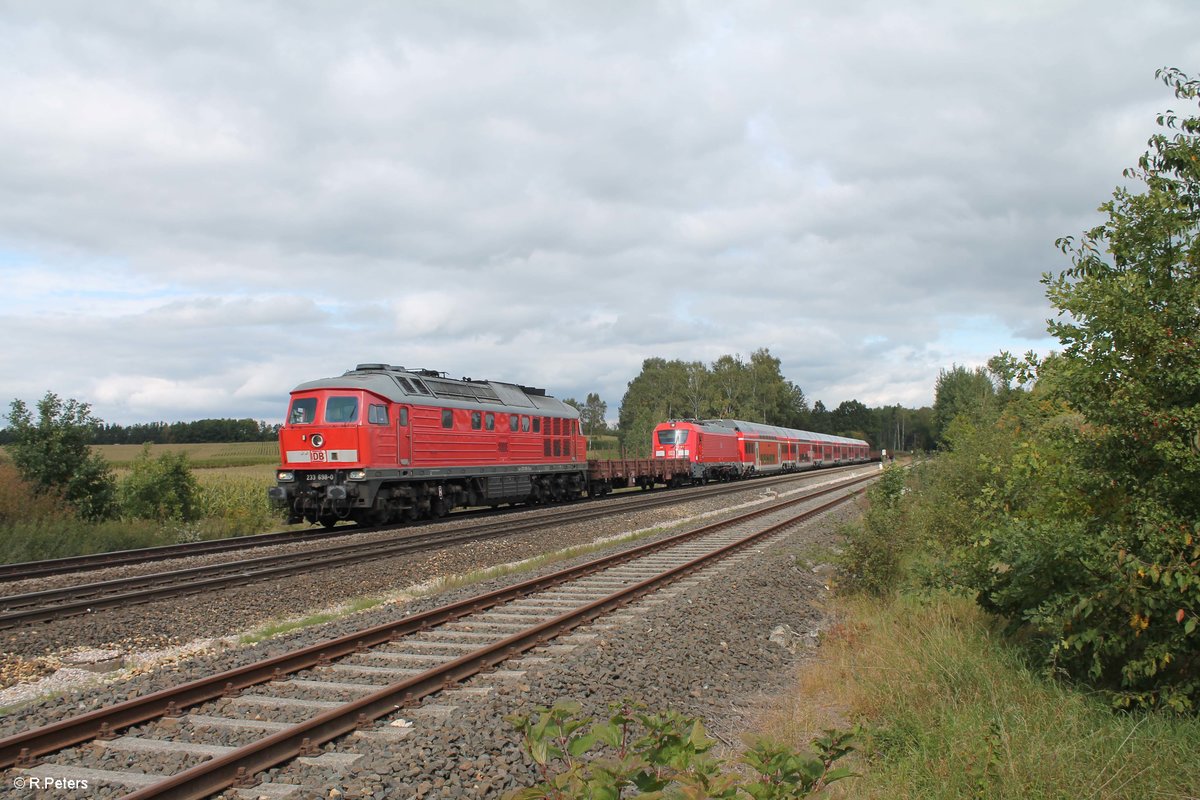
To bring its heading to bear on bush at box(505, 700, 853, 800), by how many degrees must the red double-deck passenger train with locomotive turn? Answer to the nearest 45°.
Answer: approximately 45° to its left

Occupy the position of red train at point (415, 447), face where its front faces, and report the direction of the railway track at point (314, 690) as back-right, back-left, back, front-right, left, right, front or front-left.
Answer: front-left

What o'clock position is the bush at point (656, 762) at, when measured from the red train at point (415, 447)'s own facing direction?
The bush is roughly at 10 o'clock from the red train.

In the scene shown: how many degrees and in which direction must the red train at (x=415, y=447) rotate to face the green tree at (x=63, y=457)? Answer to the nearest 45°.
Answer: approximately 45° to its right

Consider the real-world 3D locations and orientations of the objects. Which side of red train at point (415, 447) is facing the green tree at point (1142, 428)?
left

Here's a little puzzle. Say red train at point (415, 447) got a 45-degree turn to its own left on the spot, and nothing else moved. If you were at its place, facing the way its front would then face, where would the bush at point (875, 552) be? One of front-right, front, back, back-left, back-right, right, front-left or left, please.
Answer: front-left

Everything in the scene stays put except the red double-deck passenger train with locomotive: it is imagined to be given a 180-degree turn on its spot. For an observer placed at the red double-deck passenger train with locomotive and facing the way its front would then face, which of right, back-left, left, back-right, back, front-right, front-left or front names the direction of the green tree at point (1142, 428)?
back-right

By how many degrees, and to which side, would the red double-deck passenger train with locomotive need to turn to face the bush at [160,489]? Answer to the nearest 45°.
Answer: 0° — it already faces it

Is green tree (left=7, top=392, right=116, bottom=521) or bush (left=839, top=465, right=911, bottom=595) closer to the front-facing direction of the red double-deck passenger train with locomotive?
the green tree

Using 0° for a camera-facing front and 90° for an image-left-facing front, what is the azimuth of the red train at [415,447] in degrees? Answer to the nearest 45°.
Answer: approximately 45°
